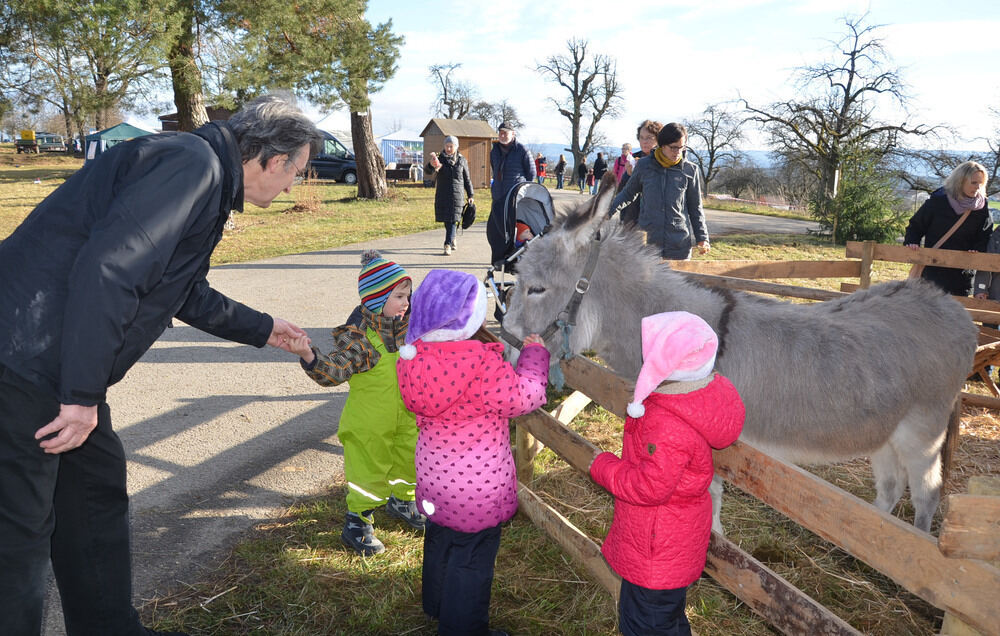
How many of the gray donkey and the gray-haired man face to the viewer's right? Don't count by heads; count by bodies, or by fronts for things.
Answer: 1

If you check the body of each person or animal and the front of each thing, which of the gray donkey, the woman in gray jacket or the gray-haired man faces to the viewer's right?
the gray-haired man

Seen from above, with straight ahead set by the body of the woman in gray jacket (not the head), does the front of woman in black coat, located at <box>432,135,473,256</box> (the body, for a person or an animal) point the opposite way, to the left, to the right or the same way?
the same way

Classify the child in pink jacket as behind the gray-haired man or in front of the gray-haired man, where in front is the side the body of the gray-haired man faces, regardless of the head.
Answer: in front

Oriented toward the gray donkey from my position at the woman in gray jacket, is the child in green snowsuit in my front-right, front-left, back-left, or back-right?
front-right

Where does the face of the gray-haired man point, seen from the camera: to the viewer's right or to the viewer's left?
to the viewer's right

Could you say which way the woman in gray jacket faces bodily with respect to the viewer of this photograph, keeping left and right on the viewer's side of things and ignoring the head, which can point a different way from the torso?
facing the viewer

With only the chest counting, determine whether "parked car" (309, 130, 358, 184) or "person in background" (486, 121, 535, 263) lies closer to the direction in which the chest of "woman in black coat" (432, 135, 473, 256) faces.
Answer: the person in background

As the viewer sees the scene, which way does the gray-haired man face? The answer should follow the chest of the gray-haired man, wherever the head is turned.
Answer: to the viewer's right

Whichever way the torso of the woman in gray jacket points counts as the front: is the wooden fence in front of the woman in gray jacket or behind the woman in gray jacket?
in front

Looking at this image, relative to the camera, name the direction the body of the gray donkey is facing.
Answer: to the viewer's left

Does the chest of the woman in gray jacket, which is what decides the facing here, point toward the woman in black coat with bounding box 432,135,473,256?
no

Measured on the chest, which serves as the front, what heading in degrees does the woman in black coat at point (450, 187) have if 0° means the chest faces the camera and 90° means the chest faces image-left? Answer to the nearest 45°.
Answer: approximately 0°
